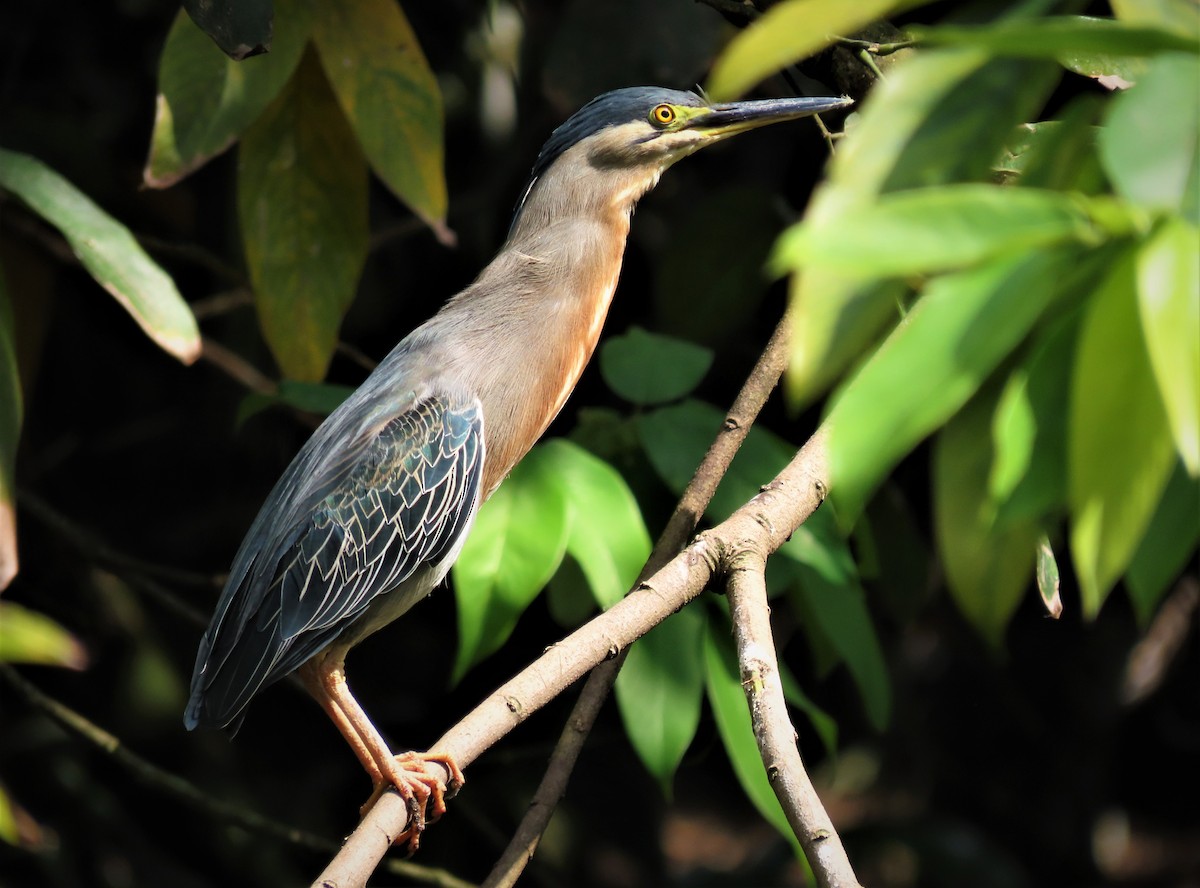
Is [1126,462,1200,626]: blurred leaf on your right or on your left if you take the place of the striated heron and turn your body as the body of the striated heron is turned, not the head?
on your right

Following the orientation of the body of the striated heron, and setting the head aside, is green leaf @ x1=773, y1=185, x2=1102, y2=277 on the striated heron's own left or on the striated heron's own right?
on the striated heron's own right

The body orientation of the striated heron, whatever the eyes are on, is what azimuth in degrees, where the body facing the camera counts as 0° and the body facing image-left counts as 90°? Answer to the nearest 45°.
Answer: approximately 270°

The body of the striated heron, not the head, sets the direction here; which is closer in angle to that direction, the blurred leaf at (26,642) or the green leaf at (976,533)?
the green leaf
